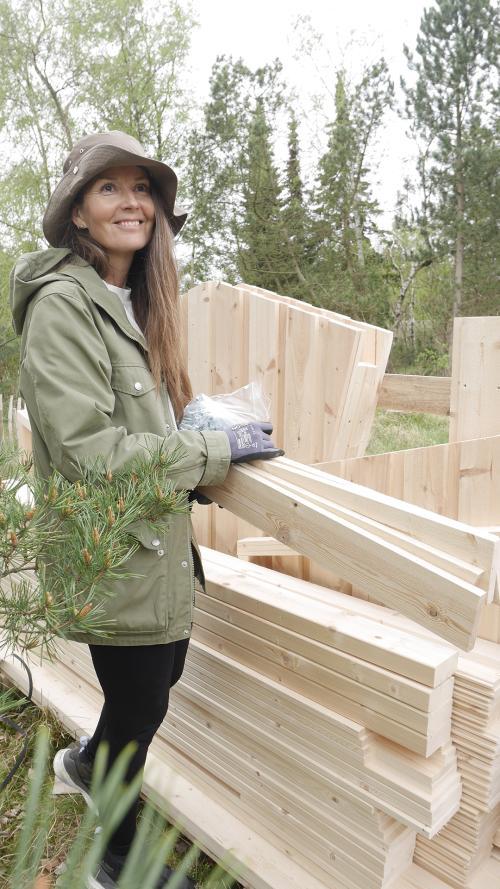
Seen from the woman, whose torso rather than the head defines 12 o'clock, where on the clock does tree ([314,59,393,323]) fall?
The tree is roughly at 8 o'clock from the woman.

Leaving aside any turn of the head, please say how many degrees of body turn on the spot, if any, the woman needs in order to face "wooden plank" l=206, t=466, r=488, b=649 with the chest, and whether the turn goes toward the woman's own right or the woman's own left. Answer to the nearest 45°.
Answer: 0° — they already face it

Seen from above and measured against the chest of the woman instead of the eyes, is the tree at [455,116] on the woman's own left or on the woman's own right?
on the woman's own left

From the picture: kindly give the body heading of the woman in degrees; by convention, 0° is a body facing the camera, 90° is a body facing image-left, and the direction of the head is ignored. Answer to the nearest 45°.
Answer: approximately 315°

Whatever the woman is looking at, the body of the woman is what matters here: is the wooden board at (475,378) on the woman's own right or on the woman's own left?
on the woman's own left

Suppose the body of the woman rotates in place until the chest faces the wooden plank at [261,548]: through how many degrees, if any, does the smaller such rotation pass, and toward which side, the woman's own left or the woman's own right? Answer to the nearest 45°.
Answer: approximately 90° to the woman's own left

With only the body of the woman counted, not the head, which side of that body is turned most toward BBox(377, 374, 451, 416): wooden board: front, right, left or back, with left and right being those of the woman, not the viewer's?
left

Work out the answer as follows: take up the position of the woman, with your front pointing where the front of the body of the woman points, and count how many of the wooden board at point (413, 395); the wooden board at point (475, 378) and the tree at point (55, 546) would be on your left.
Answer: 2
